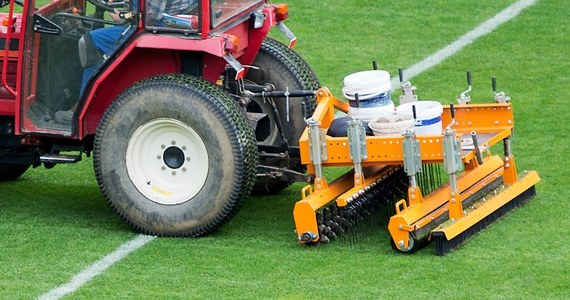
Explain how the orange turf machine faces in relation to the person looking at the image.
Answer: facing away from the viewer and to the left of the viewer

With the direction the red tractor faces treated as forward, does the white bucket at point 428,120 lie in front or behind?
behind

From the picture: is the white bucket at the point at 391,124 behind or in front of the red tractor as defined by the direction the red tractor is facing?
behind

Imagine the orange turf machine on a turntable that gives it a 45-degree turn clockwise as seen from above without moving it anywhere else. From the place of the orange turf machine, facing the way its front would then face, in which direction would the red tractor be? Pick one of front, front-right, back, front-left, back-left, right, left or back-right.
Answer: left

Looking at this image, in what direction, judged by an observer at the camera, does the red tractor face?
facing away from the viewer and to the left of the viewer
